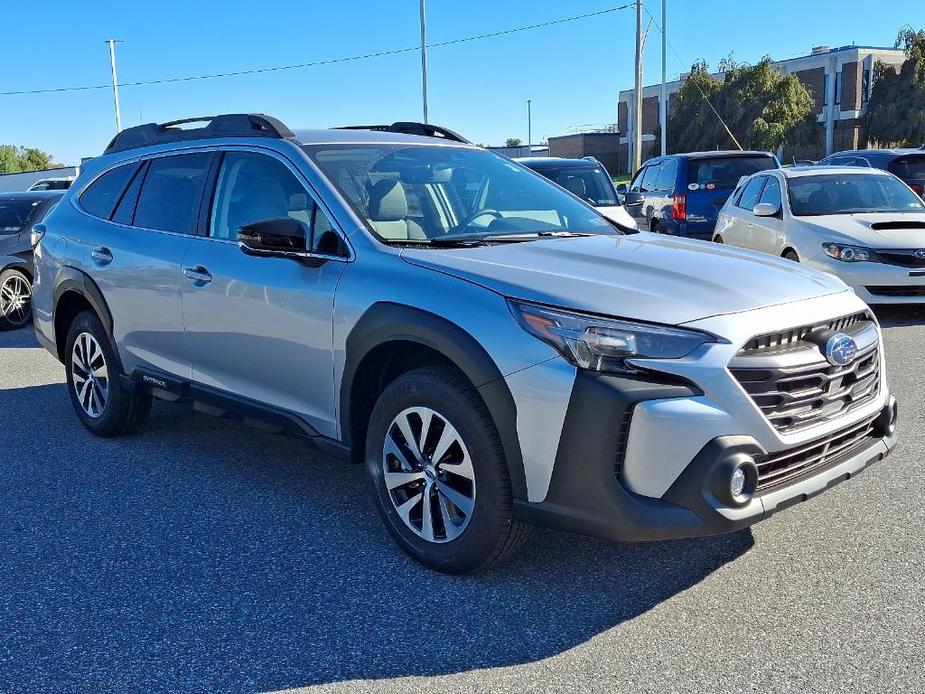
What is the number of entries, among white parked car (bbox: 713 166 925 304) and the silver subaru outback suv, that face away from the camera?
0

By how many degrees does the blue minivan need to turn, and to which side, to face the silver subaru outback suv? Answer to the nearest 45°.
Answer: approximately 135° to its left

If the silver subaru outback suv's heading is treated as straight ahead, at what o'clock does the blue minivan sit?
The blue minivan is roughly at 8 o'clock from the silver subaru outback suv.

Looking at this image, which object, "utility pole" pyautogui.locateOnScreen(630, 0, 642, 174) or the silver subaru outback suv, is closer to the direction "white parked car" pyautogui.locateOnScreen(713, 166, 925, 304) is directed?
the silver subaru outback suv

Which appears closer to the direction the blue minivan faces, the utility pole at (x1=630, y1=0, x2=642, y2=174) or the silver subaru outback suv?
the utility pole

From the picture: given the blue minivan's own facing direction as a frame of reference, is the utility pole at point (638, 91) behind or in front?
in front

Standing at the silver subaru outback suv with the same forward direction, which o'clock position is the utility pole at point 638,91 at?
The utility pole is roughly at 8 o'clock from the silver subaru outback suv.

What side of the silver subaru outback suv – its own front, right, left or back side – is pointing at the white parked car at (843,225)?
left

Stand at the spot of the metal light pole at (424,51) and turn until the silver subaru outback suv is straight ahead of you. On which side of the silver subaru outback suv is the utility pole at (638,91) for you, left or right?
left

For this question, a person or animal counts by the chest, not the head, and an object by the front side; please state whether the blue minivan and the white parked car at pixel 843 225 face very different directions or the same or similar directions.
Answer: very different directions

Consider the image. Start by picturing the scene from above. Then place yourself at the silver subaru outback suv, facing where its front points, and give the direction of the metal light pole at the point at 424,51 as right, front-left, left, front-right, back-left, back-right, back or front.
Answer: back-left

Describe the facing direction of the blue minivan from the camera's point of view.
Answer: facing away from the viewer and to the left of the viewer

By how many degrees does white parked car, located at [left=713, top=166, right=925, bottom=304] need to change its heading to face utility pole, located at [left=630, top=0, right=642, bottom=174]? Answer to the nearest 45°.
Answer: approximately 135° to its left
